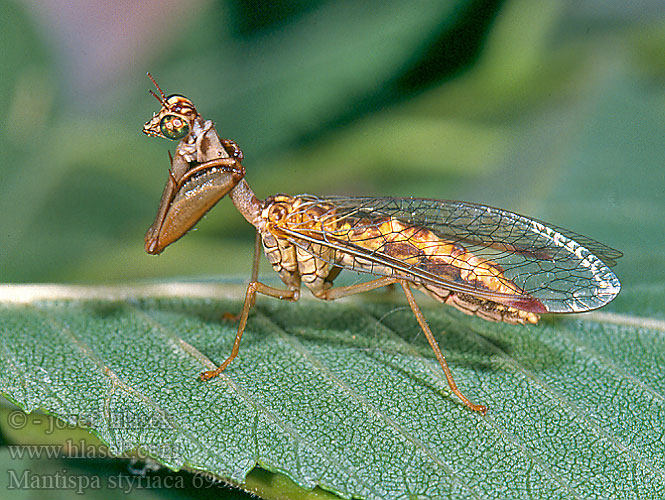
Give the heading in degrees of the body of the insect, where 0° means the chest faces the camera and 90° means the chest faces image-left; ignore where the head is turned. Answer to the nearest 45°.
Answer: approximately 90°
